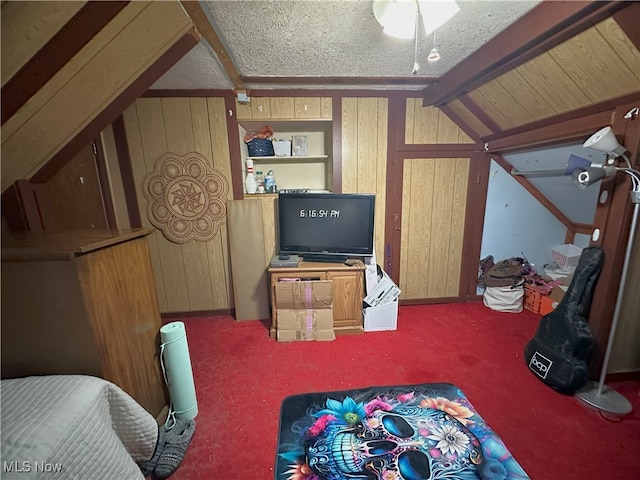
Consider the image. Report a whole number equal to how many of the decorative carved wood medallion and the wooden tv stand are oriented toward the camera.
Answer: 2

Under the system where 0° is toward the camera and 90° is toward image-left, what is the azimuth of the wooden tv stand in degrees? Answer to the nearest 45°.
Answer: approximately 0°

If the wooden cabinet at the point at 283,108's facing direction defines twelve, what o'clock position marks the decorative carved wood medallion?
The decorative carved wood medallion is roughly at 3 o'clock from the wooden cabinet.

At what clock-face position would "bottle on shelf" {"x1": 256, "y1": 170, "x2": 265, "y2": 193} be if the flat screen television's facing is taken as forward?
The bottle on shelf is roughly at 4 o'clock from the flat screen television.

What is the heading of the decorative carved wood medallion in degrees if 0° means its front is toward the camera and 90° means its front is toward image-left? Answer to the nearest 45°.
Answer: approximately 0°
